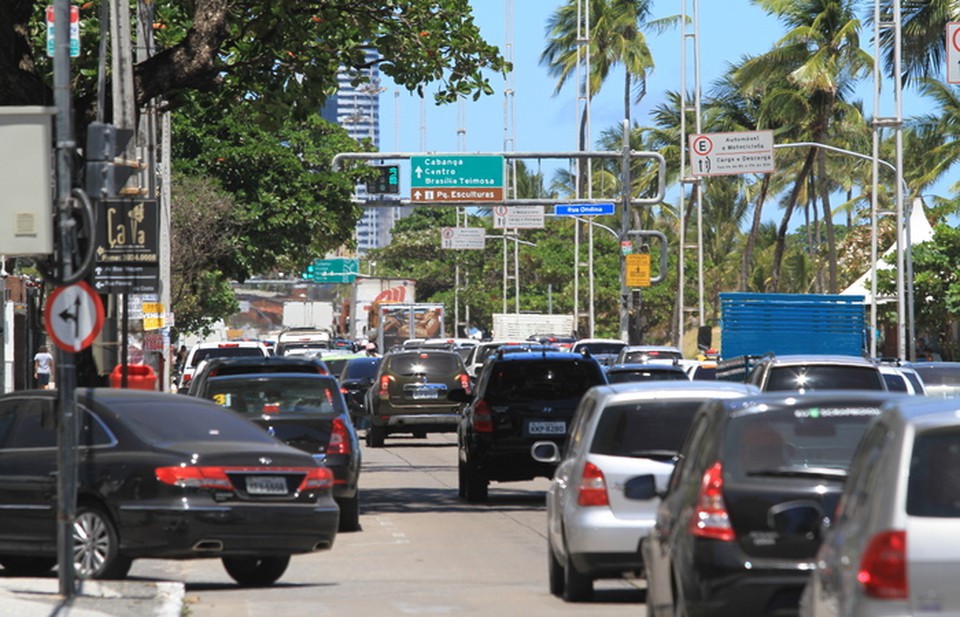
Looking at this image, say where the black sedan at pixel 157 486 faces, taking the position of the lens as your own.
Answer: facing away from the viewer and to the left of the viewer

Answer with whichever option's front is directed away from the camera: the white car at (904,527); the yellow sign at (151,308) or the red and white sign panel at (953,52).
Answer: the white car

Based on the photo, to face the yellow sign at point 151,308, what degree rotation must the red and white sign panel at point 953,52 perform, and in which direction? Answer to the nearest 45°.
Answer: approximately 90° to its right

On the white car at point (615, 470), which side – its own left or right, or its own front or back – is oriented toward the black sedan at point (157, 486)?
left

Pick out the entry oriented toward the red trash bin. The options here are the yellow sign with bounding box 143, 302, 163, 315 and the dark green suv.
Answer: the yellow sign

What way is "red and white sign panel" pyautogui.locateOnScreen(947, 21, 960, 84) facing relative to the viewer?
toward the camera

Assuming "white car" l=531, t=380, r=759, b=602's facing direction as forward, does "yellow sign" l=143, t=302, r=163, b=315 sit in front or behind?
in front

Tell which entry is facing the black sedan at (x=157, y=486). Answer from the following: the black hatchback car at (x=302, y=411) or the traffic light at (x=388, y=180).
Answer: the traffic light

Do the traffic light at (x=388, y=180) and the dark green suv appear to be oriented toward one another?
yes

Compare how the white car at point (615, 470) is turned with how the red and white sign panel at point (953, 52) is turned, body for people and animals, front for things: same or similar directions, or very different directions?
very different directions

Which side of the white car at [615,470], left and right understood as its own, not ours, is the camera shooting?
back

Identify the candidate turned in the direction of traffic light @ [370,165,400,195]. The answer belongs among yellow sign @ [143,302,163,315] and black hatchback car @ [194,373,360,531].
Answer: the black hatchback car

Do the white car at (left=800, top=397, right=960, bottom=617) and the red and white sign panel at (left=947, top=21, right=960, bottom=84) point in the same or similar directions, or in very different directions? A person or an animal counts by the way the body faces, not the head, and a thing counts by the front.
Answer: very different directions

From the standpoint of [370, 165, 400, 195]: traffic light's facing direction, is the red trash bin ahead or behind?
ahead

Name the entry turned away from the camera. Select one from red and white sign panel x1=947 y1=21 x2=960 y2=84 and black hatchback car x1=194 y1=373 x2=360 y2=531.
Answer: the black hatchback car
